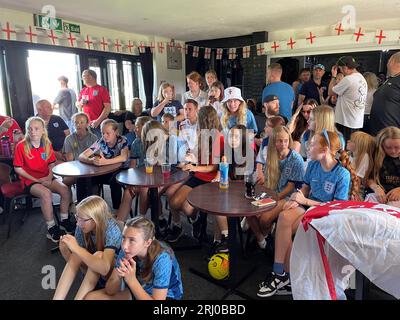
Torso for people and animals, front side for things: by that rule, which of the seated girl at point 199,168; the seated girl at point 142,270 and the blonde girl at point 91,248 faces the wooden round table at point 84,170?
the seated girl at point 199,168

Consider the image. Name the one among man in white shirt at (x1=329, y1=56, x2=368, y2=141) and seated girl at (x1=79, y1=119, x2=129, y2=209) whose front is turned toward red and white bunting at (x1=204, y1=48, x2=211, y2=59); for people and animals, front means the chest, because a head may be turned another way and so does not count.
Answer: the man in white shirt

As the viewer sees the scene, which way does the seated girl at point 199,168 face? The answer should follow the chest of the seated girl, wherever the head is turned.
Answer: to the viewer's left

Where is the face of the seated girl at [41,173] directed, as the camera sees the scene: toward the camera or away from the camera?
toward the camera

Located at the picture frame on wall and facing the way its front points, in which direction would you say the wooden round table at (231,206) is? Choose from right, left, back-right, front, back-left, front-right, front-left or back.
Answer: front

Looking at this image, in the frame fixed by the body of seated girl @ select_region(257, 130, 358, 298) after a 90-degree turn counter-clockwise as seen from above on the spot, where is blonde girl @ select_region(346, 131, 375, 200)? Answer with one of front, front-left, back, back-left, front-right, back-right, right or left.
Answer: left

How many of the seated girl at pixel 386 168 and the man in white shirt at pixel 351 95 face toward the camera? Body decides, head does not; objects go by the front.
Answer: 1

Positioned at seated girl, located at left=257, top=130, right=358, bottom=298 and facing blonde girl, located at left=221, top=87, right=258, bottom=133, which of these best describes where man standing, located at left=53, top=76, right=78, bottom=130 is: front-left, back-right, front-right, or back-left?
front-left

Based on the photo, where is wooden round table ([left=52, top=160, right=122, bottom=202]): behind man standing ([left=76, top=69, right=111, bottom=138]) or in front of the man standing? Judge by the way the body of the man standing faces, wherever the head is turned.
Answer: in front

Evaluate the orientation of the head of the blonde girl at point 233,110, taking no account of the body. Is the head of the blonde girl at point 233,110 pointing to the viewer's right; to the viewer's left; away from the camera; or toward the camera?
toward the camera

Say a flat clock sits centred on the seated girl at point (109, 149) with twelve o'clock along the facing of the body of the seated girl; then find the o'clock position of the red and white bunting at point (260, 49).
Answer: The red and white bunting is roughly at 6 o'clock from the seated girl.

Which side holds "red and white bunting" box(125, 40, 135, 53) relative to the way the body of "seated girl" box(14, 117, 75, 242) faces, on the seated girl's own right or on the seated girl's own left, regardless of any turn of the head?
on the seated girl's own left

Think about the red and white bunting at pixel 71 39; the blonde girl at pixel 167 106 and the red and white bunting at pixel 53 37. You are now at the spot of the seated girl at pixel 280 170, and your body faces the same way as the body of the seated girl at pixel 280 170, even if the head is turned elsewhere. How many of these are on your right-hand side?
3

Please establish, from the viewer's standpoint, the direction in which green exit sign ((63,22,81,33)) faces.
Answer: facing the viewer and to the right of the viewer
